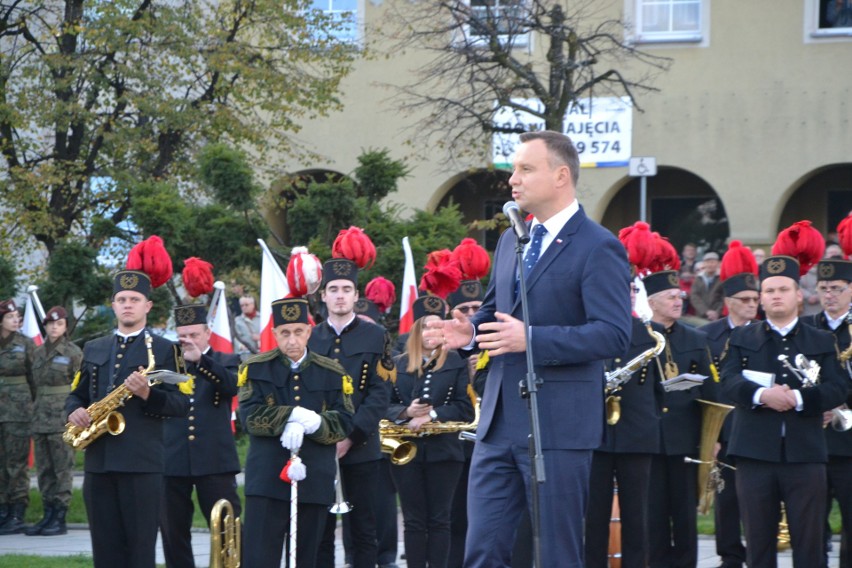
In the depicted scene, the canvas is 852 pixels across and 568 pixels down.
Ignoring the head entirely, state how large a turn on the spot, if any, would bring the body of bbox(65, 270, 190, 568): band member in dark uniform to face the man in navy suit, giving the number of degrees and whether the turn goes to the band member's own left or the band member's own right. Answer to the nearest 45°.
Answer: approximately 45° to the band member's own left

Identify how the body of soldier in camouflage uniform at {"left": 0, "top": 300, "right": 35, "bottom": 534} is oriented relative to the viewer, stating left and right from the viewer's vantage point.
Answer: facing the viewer

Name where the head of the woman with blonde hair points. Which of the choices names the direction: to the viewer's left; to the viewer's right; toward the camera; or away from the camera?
toward the camera

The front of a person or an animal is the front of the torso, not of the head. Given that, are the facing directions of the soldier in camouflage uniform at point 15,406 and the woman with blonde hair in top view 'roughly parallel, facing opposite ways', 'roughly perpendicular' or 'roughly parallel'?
roughly parallel

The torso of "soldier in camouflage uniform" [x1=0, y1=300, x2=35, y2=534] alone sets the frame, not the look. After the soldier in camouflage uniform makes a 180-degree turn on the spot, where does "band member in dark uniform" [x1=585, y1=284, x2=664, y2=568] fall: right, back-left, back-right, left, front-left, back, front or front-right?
back-right

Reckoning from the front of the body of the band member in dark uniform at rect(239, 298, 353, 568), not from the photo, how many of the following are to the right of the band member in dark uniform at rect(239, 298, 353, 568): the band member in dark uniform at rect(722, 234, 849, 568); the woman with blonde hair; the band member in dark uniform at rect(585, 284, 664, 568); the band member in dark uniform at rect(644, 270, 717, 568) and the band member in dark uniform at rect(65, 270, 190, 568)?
1

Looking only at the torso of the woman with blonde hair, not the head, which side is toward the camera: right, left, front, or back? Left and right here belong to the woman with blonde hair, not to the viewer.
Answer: front

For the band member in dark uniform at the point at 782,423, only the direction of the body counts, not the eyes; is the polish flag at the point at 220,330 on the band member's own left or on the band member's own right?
on the band member's own right

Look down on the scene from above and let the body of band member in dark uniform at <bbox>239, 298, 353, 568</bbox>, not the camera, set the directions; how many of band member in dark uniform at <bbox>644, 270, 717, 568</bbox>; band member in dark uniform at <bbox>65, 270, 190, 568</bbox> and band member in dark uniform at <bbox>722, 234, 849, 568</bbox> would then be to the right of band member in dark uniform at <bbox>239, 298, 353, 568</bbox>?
1

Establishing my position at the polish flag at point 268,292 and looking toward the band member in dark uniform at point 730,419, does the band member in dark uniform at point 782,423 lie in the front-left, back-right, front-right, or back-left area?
front-right

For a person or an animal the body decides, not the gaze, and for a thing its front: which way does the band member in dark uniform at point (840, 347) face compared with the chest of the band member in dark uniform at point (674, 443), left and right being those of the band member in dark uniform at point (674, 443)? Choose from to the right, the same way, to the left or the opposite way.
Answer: the same way

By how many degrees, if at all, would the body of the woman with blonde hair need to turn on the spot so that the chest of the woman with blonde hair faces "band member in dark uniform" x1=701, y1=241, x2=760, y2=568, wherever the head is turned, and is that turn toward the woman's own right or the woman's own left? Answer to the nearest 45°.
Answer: approximately 90° to the woman's own left
